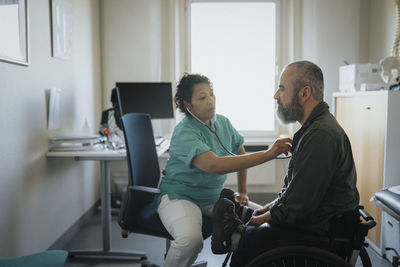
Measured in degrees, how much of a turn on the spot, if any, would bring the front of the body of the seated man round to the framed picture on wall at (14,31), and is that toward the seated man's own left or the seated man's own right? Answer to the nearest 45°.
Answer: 0° — they already face it

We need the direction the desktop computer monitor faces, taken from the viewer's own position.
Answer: facing the viewer

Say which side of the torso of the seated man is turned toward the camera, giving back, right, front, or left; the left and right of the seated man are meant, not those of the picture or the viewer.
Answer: left

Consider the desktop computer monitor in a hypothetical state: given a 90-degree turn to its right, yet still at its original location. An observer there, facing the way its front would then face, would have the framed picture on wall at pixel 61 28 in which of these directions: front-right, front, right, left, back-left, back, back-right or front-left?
front-left

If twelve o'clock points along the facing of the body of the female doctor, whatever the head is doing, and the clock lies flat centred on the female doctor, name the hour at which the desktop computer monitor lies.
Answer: The desktop computer monitor is roughly at 7 o'clock from the female doctor.

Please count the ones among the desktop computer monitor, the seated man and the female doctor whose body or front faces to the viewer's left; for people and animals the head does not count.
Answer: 1

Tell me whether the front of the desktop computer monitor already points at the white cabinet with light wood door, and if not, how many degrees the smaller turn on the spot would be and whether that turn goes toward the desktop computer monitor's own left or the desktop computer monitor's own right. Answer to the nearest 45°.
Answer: approximately 45° to the desktop computer monitor's own left

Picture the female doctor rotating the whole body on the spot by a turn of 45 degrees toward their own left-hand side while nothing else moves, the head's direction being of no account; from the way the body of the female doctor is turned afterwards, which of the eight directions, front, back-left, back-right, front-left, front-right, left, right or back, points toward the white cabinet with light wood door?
front-left

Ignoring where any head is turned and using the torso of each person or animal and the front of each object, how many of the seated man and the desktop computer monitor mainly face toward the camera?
1

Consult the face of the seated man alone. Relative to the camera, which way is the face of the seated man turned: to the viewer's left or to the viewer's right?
to the viewer's left

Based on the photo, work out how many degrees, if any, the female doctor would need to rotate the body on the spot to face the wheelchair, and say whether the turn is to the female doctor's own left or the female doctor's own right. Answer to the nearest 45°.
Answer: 0° — they already face it

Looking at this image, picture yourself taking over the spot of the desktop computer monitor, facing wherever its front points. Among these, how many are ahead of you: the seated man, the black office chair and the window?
2

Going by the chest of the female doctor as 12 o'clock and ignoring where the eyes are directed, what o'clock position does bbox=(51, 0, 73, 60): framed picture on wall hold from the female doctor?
The framed picture on wall is roughly at 6 o'clock from the female doctor.

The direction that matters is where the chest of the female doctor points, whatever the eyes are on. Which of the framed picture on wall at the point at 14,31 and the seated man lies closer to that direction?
the seated man

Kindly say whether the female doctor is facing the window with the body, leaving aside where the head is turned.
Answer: no

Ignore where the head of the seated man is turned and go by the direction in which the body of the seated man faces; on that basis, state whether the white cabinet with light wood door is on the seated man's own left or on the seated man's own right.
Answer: on the seated man's own right

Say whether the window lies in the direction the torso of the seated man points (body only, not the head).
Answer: no

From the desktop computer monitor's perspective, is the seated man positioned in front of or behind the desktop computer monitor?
in front

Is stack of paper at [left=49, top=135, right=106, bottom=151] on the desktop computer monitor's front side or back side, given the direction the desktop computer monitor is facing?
on the front side
